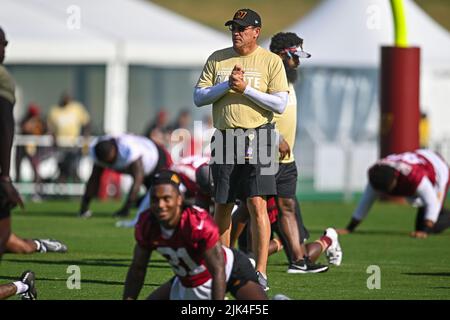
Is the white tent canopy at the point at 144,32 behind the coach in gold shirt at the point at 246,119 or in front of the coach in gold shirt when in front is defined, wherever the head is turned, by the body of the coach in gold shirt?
behind

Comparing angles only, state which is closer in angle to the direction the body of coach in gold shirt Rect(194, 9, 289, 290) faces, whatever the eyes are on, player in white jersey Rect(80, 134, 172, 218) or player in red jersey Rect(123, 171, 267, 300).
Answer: the player in red jersey

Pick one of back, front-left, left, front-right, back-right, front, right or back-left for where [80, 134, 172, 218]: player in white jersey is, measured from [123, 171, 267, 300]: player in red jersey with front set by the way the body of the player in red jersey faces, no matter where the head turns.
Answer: back-right

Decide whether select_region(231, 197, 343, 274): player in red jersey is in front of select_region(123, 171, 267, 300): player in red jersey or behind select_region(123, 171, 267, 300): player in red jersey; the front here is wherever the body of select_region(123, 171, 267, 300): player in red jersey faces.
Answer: behind

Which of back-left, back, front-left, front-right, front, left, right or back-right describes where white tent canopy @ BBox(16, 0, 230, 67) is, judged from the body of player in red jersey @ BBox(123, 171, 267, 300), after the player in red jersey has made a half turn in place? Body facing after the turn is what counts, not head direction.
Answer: front-left

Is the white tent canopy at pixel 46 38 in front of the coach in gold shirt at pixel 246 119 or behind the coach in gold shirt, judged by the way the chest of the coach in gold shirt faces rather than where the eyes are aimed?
behind

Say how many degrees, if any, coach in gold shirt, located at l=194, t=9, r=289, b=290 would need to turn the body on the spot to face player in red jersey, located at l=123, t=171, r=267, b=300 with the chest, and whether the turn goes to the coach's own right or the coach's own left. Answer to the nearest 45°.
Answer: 0° — they already face them

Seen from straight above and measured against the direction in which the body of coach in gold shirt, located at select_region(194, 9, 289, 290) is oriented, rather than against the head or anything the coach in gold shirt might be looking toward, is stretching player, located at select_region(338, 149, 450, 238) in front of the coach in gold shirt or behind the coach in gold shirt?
behind

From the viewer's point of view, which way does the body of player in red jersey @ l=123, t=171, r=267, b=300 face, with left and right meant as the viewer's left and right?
facing the viewer and to the left of the viewer

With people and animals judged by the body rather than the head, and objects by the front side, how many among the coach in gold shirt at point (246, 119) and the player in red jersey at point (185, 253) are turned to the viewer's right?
0

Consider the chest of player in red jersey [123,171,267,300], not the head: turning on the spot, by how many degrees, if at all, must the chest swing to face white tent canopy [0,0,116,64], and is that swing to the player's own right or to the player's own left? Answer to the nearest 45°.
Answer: approximately 135° to the player's own right

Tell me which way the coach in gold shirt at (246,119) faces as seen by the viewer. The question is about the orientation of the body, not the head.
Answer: toward the camera

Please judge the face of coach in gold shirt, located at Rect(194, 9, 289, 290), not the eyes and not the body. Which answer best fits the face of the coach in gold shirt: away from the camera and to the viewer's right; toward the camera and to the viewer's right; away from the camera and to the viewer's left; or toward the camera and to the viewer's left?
toward the camera and to the viewer's left
